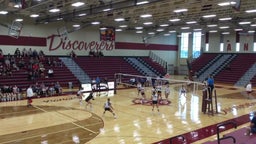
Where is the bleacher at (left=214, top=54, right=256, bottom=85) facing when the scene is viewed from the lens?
facing the viewer and to the left of the viewer

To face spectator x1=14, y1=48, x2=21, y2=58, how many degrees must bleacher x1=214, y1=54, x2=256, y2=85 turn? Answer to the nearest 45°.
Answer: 0° — it already faces them

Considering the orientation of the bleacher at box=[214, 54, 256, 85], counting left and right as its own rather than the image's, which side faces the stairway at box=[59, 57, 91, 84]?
front

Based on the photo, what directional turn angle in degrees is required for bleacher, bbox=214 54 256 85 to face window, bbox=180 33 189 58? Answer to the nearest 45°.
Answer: approximately 90° to its right

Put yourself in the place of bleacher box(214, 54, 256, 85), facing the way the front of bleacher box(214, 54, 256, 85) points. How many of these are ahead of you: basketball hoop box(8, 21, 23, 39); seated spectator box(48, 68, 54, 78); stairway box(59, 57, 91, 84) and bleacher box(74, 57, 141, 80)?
4

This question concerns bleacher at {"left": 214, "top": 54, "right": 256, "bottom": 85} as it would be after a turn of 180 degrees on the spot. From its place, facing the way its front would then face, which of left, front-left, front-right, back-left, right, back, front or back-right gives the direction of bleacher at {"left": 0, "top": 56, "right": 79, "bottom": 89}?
back

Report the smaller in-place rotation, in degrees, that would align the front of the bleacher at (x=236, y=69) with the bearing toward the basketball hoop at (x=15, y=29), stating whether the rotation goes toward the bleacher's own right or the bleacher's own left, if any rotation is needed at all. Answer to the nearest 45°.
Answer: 0° — it already faces it

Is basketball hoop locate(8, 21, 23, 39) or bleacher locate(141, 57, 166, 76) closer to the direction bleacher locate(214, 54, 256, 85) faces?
the basketball hoop

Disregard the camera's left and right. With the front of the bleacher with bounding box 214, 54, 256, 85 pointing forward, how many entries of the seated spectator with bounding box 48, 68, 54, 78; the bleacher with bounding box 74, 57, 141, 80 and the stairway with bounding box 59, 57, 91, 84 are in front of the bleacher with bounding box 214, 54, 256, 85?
3

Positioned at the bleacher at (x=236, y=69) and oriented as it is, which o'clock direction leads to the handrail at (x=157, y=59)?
The handrail is roughly at 2 o'clock from the bleacher.

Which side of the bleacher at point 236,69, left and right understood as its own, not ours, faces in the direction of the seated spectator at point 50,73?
front

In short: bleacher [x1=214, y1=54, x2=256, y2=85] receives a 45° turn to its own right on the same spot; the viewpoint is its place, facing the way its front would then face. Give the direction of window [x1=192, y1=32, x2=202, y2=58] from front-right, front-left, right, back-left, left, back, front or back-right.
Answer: front-right

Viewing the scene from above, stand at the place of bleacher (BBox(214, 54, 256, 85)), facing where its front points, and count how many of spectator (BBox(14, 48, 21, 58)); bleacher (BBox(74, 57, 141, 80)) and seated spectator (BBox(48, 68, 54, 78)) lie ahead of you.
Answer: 3
